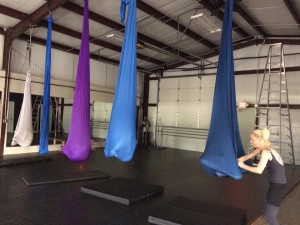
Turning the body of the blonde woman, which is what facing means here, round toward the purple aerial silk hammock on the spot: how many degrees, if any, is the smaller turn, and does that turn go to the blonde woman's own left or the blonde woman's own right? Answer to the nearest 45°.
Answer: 0° — they already face it

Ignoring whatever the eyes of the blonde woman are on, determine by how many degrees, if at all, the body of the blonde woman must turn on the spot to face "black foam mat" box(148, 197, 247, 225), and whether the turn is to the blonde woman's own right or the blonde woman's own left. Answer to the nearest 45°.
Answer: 0° — they already face it

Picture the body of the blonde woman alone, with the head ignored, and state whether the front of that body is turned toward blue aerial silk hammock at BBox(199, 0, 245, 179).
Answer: yes

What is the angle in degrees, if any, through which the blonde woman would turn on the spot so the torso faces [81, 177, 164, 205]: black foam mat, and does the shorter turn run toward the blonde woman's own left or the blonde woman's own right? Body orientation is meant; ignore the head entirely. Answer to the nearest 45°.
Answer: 0° — they already face it

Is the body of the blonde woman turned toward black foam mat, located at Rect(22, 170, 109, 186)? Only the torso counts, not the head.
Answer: yes

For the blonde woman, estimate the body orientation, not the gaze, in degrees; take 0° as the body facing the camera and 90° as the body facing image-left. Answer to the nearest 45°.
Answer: approximately 90°

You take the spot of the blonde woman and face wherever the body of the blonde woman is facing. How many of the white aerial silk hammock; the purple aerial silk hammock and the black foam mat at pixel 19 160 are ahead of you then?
3
